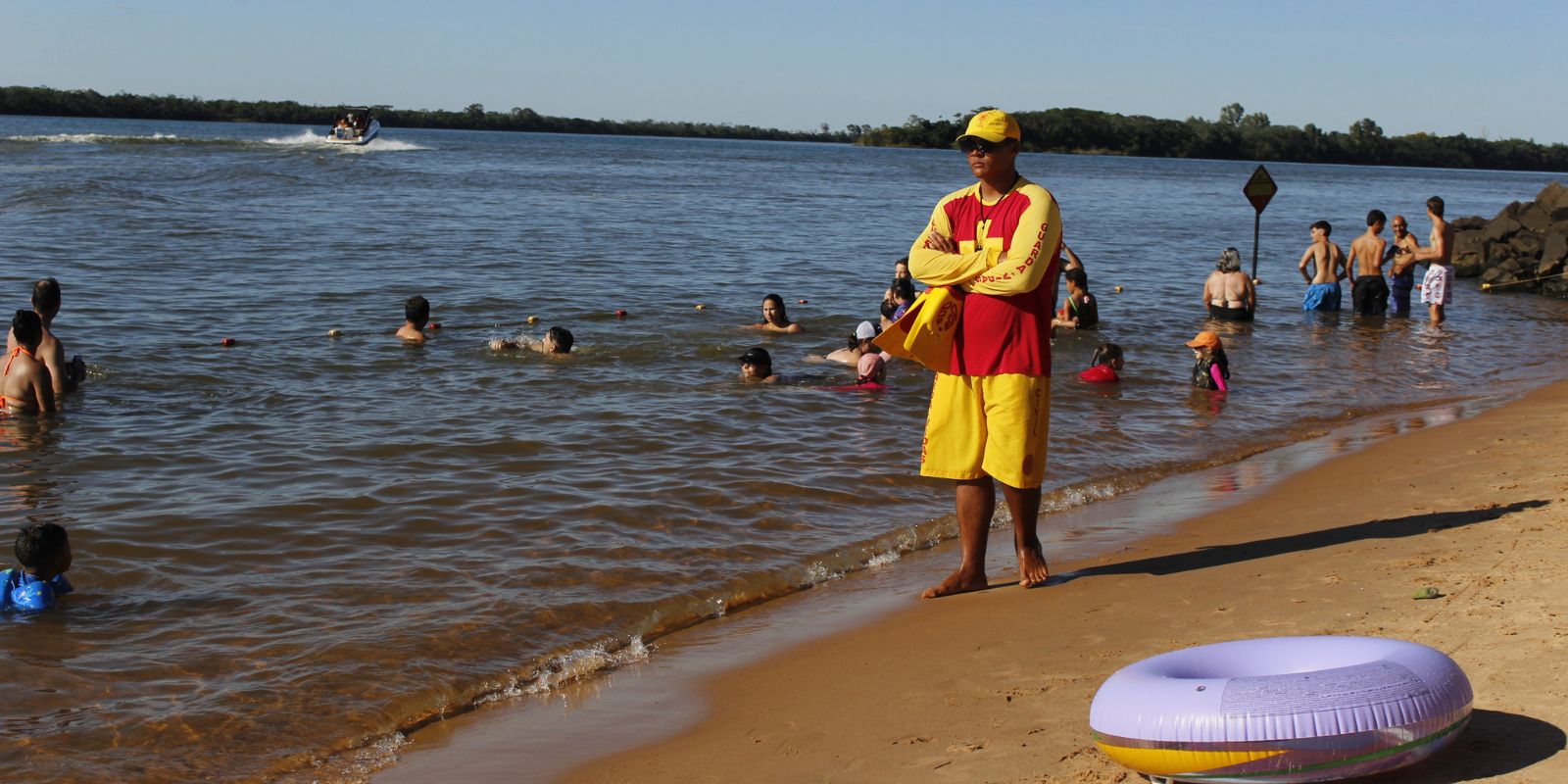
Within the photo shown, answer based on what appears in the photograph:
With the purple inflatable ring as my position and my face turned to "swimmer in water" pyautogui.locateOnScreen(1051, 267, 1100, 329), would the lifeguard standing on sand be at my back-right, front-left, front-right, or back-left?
front-left

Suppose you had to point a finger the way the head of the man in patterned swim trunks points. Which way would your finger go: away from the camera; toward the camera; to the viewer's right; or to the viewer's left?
to the viewer's left

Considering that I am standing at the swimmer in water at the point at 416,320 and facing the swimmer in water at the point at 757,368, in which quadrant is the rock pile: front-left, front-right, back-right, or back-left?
front-left

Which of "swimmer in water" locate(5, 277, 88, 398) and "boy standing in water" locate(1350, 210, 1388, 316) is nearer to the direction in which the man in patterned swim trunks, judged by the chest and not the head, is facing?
the boy standing in water

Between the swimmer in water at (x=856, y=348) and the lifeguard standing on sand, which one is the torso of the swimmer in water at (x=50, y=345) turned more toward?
the swimmer in water

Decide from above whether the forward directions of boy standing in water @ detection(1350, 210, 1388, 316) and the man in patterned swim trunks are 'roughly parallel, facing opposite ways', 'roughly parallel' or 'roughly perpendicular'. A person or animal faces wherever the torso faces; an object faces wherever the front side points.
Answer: roughly perpendicular

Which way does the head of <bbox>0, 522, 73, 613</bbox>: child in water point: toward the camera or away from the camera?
away from the camera

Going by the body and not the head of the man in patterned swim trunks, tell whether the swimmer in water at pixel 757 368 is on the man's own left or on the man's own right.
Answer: on the man's own left

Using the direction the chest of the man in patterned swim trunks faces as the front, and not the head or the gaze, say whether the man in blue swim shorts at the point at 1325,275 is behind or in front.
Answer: in front

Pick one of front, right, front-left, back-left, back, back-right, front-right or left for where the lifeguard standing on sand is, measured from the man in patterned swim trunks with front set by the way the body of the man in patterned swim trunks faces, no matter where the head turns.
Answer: left
